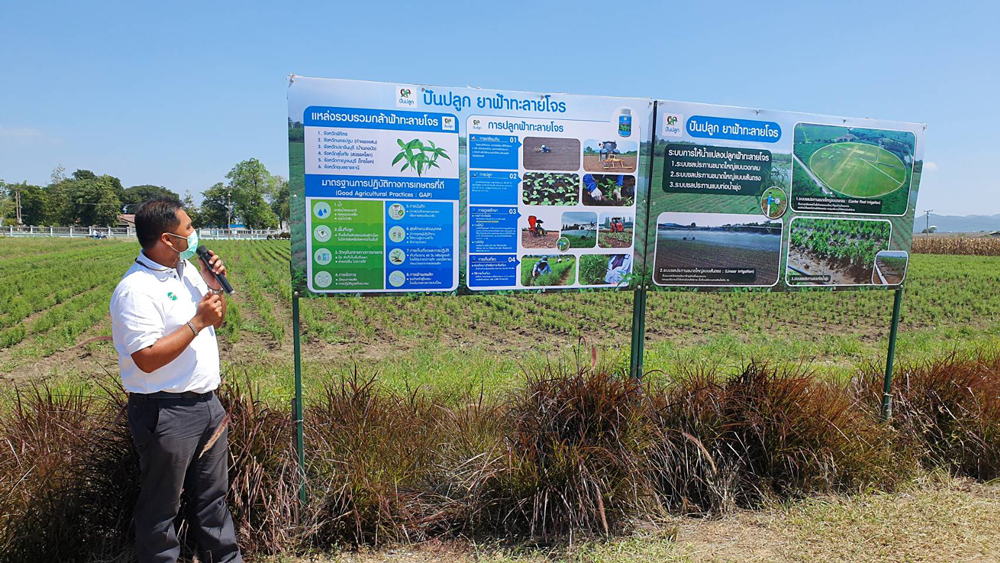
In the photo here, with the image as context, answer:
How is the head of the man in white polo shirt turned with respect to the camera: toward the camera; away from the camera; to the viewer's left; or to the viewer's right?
to the viewer's right

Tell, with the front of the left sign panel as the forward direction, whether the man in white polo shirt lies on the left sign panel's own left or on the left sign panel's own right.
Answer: on the left sign panel's own right

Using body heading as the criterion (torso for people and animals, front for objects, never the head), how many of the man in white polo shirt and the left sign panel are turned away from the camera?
0

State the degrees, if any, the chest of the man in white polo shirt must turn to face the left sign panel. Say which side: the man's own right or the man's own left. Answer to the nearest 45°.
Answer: approximately 45° to the man's own left

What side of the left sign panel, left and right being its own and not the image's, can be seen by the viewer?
front

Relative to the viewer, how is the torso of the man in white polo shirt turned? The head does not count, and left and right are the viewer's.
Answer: facing the viewer and to the right of the viewer

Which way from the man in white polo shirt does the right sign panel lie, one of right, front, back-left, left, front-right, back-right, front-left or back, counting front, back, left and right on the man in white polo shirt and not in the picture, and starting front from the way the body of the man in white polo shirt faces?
front-left

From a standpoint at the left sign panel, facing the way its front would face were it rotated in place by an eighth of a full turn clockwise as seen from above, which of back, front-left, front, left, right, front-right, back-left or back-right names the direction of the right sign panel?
back-left
